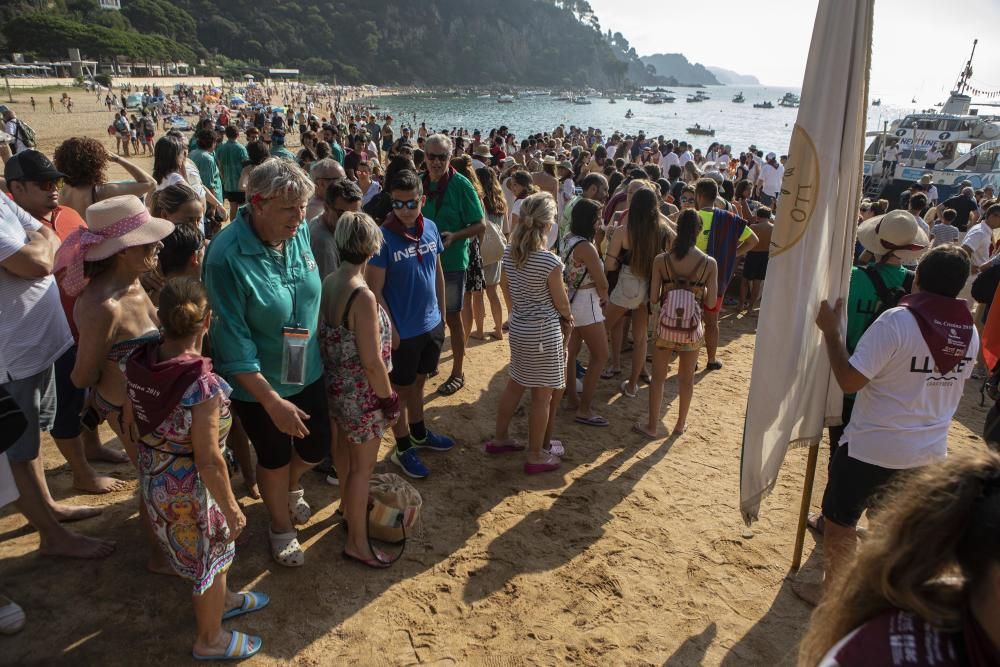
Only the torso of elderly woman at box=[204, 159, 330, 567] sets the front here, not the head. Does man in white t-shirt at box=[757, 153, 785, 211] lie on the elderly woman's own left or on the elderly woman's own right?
on the elderly woman's own left

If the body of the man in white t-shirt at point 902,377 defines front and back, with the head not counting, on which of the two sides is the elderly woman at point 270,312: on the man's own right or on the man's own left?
on the man's own left

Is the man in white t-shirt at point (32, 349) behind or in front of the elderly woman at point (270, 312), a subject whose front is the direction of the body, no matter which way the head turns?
behind

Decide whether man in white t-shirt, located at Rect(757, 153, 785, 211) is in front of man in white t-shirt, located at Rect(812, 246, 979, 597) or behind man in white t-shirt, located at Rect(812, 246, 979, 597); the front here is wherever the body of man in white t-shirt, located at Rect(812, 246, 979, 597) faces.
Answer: in front

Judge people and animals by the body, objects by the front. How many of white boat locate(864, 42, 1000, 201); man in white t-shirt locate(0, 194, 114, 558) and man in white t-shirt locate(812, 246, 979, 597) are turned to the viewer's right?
1

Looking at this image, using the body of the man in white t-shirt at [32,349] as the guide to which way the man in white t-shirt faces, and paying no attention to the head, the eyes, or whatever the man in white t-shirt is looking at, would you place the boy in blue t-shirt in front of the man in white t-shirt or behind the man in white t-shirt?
in front

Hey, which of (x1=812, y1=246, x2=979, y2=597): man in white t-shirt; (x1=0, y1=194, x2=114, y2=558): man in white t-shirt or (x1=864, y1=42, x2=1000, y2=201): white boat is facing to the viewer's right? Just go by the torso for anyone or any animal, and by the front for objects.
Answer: (x1=0, y1=194, x2=114, y2=558): man in white t-shirt

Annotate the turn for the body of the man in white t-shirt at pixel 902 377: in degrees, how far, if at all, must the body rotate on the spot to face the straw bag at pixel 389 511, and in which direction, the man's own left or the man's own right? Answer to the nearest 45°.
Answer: approximately 45° to the man's own left

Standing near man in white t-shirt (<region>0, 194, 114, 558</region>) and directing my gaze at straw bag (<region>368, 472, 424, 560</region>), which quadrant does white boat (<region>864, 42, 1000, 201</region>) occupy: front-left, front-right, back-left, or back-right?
front-left

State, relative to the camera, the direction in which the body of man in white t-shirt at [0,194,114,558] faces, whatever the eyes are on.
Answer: to the viewer's right

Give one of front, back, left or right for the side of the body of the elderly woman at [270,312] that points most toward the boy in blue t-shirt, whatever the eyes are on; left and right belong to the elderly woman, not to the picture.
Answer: left

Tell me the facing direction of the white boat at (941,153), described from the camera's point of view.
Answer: facing the viewer and to the left of the viewer

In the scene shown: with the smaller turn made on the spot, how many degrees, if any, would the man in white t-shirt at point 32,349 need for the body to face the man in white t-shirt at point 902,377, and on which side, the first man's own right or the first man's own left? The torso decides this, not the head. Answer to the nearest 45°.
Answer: approximately 45° to the first man's own right
